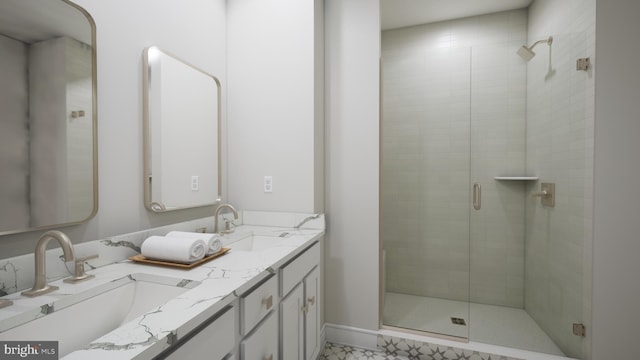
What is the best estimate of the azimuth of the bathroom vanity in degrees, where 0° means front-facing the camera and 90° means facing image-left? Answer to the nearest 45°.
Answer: approximately 315°

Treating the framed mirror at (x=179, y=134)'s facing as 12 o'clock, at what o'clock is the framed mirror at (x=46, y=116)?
the framed mirror at (x=46, y=116) is roughly at 3 o'clock from the framed mirror at (x=179, y=134).

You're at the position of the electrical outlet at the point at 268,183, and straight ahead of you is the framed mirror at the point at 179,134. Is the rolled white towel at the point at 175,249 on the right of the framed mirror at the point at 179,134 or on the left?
left

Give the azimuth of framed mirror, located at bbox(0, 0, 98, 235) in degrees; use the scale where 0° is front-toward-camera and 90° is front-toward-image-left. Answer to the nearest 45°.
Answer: approximately 315°

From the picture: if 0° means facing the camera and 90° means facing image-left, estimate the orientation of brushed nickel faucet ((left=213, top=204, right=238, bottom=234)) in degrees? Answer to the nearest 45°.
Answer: approximately 315°

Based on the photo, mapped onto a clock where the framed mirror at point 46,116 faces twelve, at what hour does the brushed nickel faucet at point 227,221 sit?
The brushed nickel faucet is roughly at 10 o'clock from the framed mirror.
